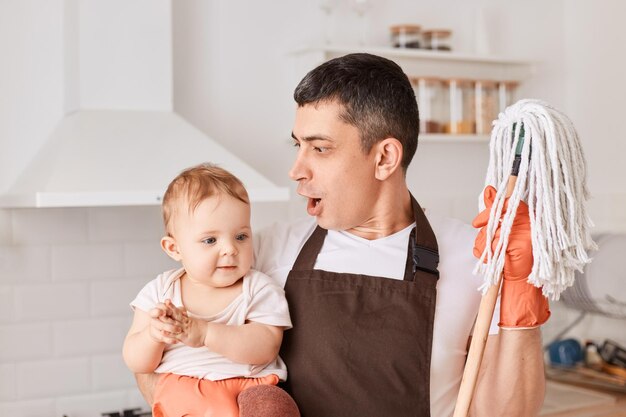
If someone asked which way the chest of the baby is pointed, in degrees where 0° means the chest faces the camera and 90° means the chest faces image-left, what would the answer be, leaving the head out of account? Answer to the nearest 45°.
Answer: approximately 0°

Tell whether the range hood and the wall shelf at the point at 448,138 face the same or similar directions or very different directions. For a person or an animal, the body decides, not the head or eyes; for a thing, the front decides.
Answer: same or similar directions

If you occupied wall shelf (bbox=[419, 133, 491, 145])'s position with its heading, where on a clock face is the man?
The man is roughly at 12 o'clock from the wall shelf.

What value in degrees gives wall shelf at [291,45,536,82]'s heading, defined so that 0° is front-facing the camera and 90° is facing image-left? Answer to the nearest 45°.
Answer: approximately 0°

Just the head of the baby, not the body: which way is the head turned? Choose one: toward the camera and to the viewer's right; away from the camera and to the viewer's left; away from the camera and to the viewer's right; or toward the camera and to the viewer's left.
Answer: toward the camera and to the viewer's right

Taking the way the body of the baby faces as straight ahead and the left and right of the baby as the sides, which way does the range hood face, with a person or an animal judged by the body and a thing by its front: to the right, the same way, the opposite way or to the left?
the same way

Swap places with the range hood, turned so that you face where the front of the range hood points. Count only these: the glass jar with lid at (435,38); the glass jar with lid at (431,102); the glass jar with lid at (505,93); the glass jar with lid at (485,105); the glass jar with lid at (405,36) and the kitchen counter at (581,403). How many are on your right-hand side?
0

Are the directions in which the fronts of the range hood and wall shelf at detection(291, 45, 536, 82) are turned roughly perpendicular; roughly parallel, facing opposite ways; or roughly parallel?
roughly parallel

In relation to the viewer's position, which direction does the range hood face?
facing the viewer

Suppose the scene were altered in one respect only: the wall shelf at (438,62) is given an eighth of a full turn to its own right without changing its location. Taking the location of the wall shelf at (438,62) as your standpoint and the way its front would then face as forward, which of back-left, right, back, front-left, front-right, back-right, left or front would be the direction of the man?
front-left

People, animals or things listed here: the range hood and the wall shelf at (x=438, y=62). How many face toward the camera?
2

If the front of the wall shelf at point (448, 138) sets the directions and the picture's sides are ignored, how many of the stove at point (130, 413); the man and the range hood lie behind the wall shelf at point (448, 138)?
0

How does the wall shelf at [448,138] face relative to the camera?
toward the camera

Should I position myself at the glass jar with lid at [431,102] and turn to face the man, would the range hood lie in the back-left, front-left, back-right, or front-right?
front-right
